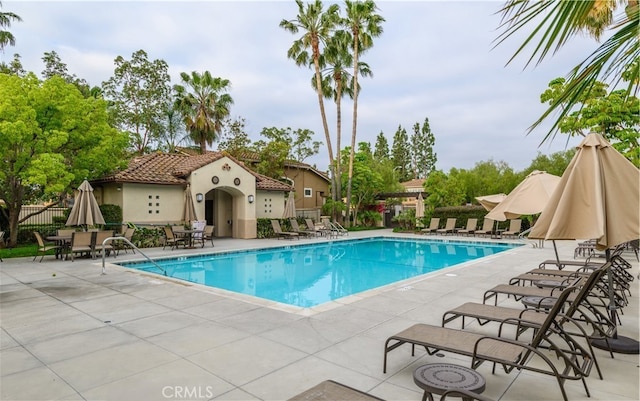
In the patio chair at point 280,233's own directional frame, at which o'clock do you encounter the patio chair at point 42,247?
the patio chair at point 42,247 is roughly at 3 o'clock from the patio chair at point 280,233.

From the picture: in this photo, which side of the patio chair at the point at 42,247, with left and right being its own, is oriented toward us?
right

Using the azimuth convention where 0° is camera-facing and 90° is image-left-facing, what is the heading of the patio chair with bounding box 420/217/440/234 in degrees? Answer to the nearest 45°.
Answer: approximately 45°

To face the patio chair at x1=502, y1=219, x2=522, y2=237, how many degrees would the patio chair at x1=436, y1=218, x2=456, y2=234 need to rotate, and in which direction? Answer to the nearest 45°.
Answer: approximately 90° to its left

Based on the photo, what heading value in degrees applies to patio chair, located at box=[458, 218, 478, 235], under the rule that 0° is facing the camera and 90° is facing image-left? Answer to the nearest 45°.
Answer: approximately 45°

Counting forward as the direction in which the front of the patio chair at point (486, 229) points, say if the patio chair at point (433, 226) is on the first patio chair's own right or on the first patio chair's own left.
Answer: on the first patio chair's own right

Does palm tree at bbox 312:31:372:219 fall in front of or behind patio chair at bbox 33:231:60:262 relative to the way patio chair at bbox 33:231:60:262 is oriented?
in front

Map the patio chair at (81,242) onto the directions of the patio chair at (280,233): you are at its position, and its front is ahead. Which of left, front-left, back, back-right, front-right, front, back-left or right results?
right
